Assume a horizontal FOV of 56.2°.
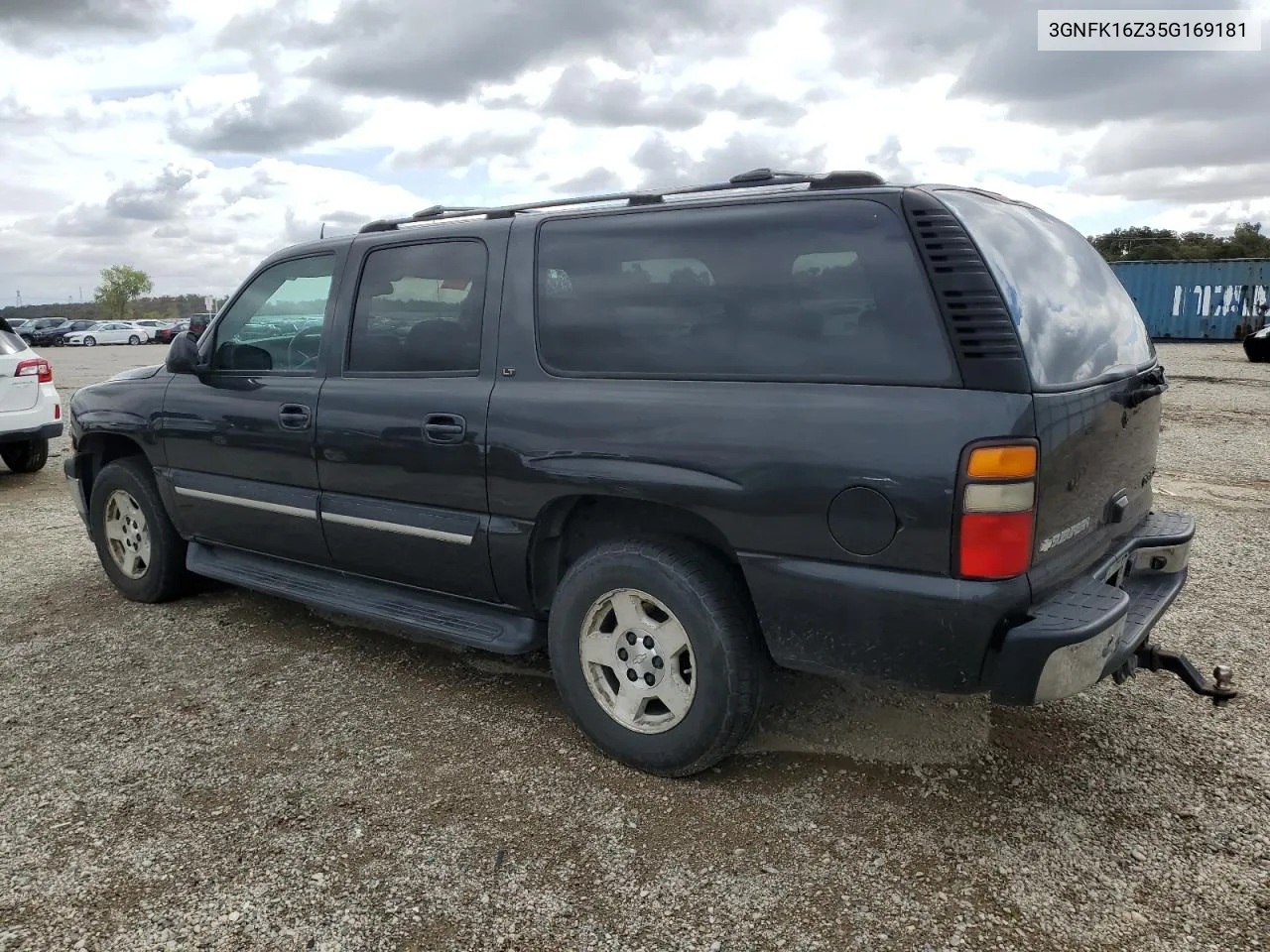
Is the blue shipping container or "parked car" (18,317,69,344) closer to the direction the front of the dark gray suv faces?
the parked car

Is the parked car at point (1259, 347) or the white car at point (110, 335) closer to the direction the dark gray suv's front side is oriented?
the white car

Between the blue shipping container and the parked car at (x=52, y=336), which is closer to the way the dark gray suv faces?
the parked car

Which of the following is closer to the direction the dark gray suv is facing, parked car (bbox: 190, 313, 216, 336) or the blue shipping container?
the parked car

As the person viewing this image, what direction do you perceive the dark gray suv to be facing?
facing away from the viewer and to the left of the viewer

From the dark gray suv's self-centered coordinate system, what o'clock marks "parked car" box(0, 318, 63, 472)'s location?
The parked car is roughly at 12 o'clock from the dark gray suv.

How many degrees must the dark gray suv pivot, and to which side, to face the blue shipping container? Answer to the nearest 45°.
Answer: approximately 90° to its right

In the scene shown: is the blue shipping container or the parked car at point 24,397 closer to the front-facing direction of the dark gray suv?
the parked car

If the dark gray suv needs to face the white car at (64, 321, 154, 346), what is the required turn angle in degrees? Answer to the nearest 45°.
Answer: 0° — it already faces it

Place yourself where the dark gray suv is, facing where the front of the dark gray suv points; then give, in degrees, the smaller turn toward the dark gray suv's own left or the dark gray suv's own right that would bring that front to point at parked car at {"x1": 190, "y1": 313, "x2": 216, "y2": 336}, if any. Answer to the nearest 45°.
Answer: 0° — it already faces it

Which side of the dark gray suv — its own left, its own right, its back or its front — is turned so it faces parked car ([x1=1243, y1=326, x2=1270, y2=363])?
right
